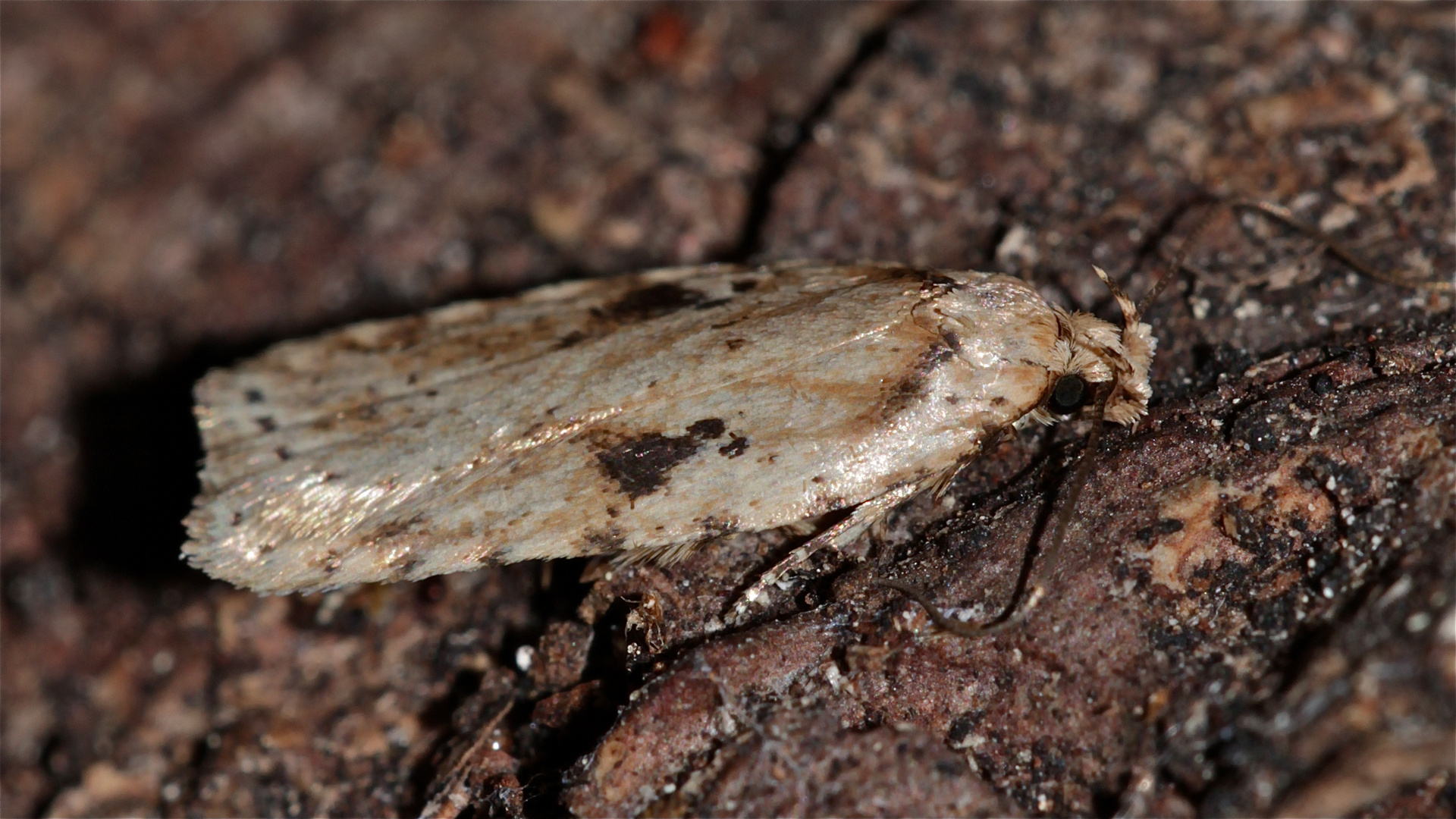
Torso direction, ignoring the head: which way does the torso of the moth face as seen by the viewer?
to the viewer's right
